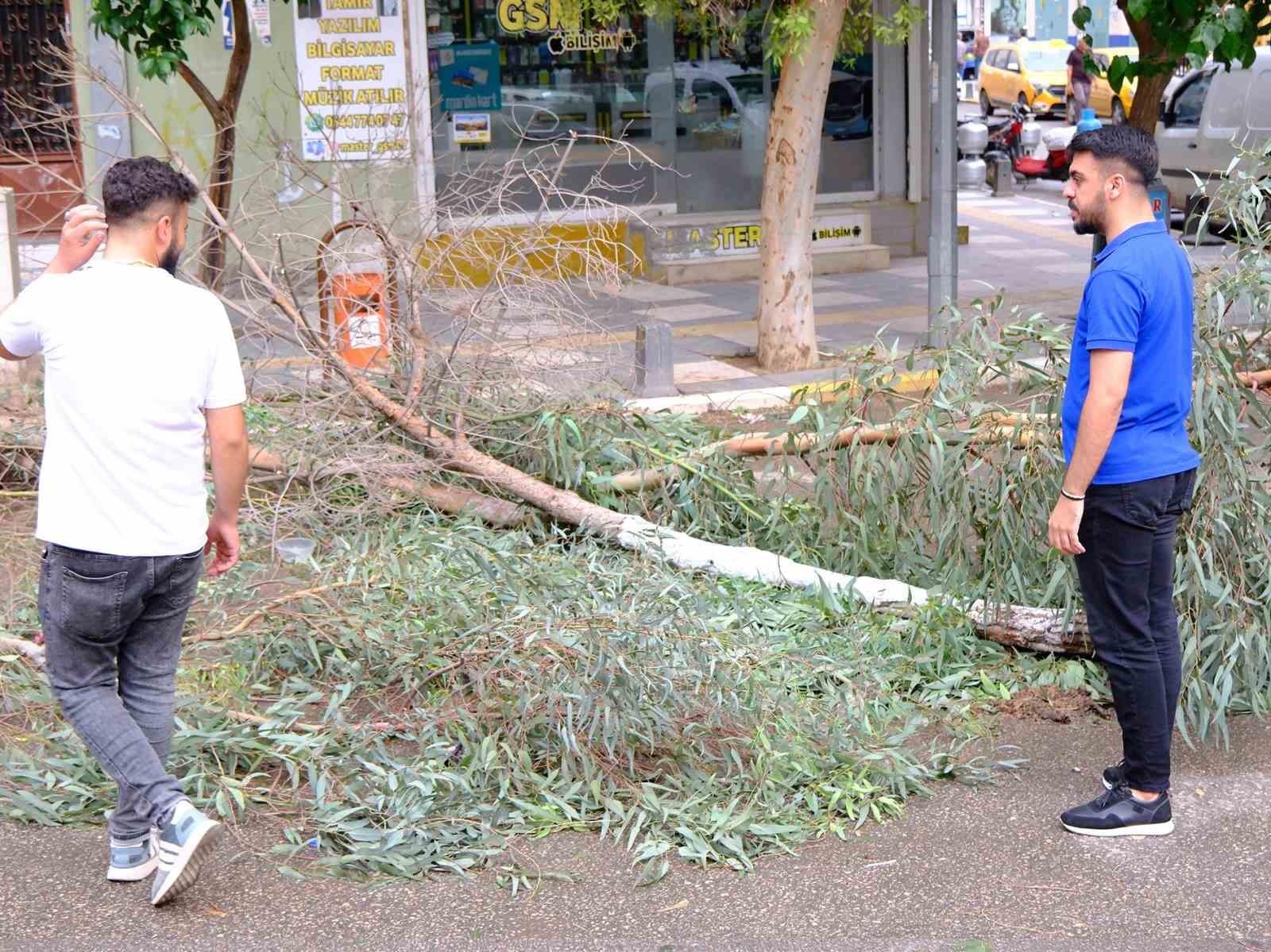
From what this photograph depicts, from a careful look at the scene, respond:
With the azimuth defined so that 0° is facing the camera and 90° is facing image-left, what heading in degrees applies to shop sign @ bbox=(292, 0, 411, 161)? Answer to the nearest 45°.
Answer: approximately 0°

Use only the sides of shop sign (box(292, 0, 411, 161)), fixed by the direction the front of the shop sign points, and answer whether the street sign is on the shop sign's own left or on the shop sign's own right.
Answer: on the shop sign's own left

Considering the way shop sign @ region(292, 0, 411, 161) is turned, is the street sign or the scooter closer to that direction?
the street sign
